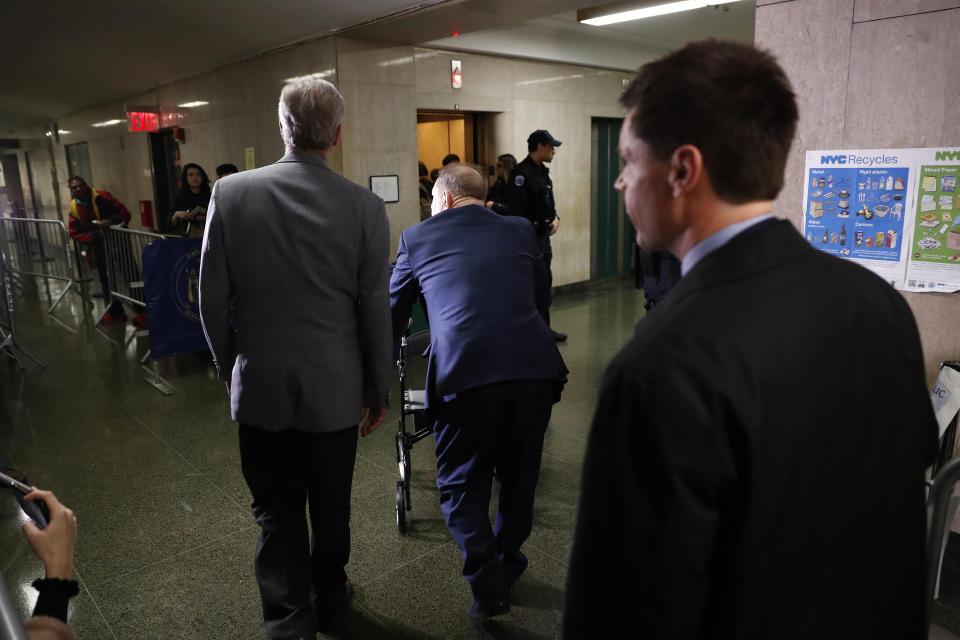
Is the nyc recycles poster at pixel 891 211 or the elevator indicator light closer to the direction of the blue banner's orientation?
the nyc recycles poster

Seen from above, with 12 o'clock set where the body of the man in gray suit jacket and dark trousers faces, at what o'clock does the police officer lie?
The police officer is roughly at 1 o'clock from the man in gray suit jacket and dark trousers.

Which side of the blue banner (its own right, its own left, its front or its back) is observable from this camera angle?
front

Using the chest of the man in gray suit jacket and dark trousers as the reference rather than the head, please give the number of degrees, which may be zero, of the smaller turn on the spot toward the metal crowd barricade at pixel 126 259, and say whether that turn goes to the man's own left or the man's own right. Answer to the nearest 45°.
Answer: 0° — they already face it

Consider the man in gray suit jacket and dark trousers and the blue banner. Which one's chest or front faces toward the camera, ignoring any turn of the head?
the blue banner

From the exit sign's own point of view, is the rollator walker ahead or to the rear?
ahead

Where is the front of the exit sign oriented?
toward the camera

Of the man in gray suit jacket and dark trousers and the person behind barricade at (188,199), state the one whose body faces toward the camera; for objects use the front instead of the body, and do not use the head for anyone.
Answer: the person behind barricade

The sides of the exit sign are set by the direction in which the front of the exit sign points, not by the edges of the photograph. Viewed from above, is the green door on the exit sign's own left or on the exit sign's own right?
on the exit sign's own left

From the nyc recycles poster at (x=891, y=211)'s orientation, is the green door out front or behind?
behind

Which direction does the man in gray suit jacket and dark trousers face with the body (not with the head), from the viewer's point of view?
away from the camera

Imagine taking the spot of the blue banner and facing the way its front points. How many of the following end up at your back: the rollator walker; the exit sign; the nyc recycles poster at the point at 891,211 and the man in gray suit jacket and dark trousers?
1

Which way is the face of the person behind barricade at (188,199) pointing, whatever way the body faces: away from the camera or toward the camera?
toward the camera

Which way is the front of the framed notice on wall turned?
toward the camera

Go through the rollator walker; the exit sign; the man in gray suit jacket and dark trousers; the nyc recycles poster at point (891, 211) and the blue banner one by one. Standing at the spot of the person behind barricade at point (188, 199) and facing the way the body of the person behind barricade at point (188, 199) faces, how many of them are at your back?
1

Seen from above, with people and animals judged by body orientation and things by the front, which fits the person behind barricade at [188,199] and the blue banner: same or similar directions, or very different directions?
same or similar directions

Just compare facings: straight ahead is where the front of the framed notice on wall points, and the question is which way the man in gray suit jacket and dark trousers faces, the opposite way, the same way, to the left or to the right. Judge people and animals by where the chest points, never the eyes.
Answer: the opposite way

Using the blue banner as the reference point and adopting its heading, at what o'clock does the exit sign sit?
The exit sign is roughly at 6 o'clock from the blue banner.
